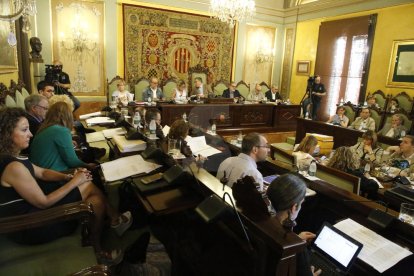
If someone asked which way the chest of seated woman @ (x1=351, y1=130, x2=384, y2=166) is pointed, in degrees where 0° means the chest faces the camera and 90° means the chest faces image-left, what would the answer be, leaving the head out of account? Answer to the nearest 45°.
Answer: approximately 45°

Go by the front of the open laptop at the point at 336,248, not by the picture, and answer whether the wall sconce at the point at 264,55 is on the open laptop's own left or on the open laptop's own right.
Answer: on the open laptop's own right

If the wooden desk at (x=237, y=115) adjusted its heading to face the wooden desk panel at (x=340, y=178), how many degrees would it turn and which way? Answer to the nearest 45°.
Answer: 0° — it already faces it

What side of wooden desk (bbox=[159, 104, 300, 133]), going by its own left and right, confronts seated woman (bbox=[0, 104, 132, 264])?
front

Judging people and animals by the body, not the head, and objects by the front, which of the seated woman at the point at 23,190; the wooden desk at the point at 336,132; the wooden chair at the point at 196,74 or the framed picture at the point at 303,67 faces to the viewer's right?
the seated woman

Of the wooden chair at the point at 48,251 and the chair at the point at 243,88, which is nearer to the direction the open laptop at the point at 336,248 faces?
the wooden chair

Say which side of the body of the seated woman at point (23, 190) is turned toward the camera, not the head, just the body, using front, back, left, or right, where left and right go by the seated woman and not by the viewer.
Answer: right

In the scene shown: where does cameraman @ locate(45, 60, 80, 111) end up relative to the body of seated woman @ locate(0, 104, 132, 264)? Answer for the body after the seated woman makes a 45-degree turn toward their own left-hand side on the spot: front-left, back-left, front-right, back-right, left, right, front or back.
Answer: front-left

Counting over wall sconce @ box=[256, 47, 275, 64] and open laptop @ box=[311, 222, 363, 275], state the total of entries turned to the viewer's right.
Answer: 0

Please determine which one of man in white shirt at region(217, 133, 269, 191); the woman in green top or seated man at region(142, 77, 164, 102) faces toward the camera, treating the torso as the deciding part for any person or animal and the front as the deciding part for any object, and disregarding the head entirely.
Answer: the seated man

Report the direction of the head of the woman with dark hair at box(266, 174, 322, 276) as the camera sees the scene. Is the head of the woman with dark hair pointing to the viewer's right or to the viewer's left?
to the viewer's right

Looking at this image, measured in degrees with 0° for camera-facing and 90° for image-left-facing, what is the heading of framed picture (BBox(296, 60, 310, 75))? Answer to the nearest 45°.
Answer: approximately 45°
